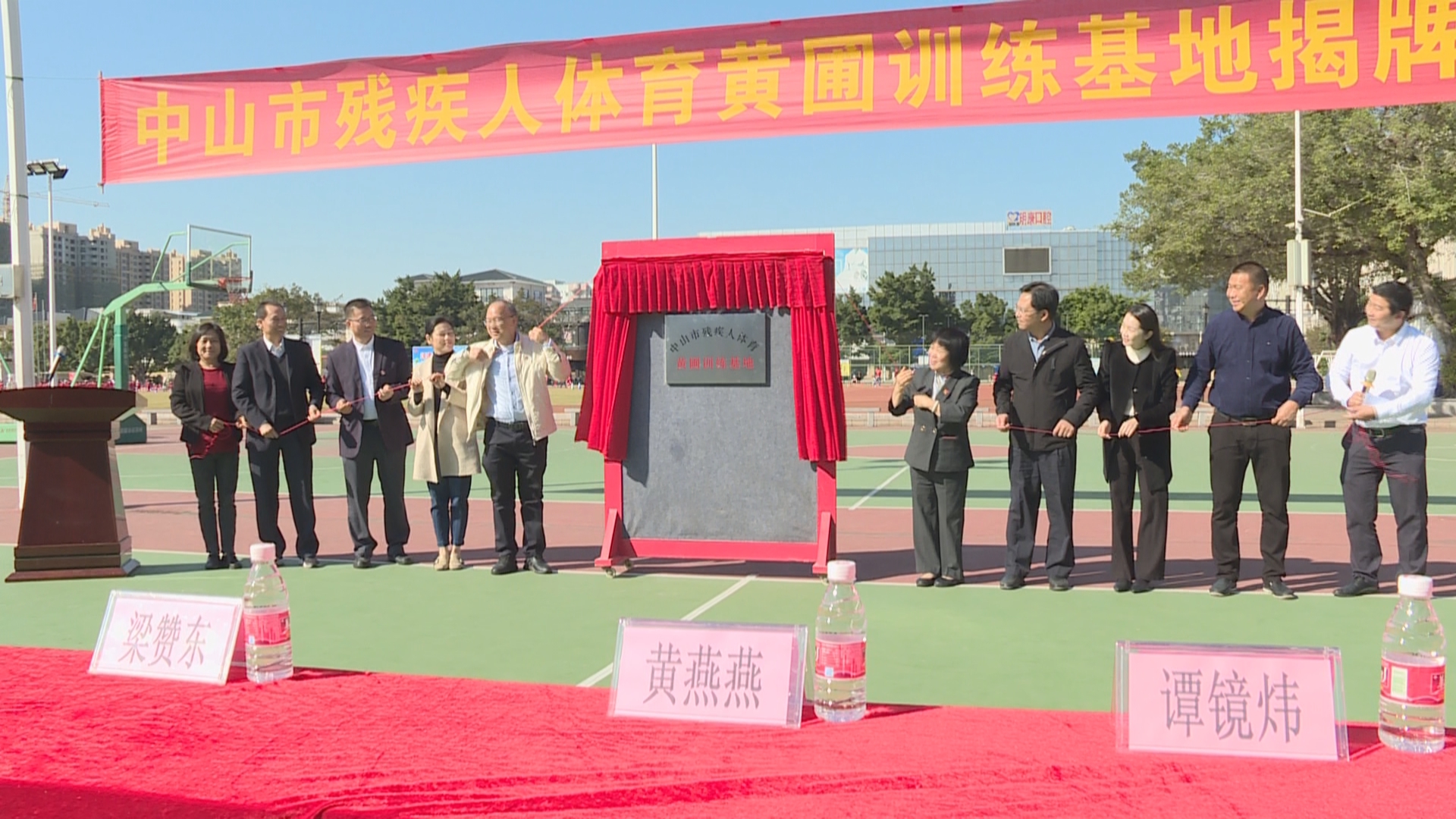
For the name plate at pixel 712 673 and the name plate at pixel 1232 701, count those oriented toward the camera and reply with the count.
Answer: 2

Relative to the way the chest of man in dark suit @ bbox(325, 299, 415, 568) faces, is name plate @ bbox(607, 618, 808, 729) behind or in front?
in front

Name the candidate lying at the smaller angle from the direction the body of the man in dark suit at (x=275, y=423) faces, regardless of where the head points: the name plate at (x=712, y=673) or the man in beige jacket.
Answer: the name plate

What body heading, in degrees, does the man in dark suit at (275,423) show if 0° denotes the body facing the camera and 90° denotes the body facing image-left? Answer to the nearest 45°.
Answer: approximately 0°

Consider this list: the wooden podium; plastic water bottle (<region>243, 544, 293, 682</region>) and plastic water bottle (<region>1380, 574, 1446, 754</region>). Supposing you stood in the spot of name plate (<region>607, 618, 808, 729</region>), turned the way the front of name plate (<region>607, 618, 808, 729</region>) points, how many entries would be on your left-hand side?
1

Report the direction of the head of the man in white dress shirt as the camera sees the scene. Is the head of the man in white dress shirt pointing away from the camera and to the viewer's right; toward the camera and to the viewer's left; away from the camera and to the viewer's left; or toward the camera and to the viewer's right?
toward the camera and to the viewer's left

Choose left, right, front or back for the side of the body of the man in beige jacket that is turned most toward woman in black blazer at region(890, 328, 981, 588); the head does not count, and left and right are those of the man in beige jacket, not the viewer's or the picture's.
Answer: left

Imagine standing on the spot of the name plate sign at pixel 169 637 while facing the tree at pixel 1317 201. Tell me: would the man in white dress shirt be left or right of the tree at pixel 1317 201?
right

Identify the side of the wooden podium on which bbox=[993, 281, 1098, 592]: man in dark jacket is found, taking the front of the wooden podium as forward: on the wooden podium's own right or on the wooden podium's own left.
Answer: on the wooden podium's own left

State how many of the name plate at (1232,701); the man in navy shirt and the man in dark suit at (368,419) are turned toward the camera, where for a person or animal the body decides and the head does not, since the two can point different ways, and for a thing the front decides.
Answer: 3
